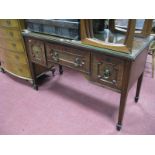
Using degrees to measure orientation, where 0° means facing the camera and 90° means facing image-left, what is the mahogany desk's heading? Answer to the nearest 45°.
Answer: approximately 45°
